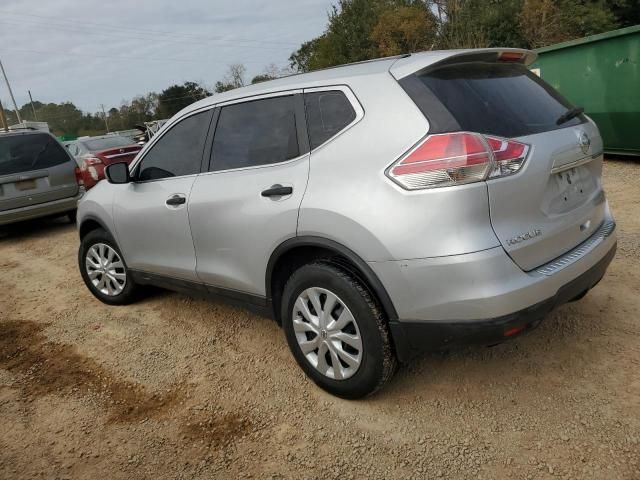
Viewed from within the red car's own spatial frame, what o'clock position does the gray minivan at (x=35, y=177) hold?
The gray minivan is roughly at 8 o'clock from the red car.

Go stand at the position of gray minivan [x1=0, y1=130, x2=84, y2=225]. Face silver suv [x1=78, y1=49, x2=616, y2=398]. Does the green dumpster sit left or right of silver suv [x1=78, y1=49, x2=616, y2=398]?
left

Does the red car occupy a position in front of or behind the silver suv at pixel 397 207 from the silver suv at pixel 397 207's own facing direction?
in front

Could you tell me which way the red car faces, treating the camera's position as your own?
facing away from the viewer and to the left of the viewer

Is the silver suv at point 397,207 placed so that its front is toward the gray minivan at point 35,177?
yes

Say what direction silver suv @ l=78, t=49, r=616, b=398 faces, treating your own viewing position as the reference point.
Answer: facing away from the viewer and to the left of the viewer

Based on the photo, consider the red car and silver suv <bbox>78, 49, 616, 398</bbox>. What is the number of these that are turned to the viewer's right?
0

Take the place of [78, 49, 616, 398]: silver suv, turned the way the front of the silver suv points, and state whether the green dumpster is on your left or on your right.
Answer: on your right

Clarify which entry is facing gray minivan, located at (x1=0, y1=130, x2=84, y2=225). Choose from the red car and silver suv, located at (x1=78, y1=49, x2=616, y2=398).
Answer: silver suv, located at (x1=78, y1=49, x2=616, y2=398)
